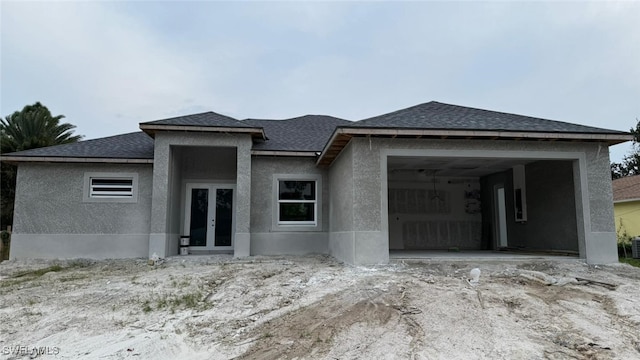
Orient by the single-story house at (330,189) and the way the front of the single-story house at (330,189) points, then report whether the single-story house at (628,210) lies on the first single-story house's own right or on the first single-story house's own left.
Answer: on the first single-story house's own left

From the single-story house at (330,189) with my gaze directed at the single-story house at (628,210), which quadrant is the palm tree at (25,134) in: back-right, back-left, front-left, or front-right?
back-left

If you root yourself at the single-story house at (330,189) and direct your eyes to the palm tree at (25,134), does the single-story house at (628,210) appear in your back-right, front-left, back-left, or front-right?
back-right

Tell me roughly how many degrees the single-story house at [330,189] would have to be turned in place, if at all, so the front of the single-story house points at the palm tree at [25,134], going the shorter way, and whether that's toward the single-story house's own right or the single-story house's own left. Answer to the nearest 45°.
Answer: approximately 135° to the single-story house's own right

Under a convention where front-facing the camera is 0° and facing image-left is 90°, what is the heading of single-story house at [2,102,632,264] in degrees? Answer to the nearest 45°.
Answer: approximately 0°
